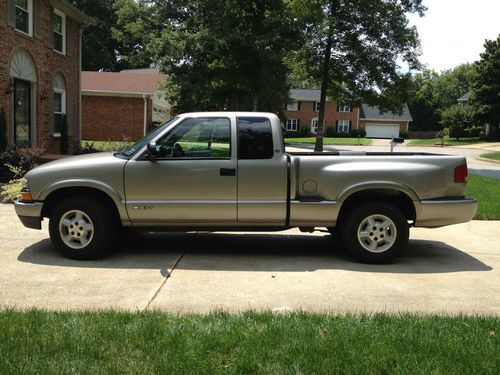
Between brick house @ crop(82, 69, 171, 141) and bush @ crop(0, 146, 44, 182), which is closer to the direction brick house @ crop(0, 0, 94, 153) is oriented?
the bush

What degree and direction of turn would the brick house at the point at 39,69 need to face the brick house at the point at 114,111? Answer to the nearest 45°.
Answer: approximately 135° to its left

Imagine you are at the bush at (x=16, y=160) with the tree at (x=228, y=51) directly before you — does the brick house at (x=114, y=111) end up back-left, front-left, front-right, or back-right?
front-left

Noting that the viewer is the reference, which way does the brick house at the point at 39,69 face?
facing the viewer and to the right of the viewer

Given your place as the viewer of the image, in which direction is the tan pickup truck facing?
facing to the left of the viewer

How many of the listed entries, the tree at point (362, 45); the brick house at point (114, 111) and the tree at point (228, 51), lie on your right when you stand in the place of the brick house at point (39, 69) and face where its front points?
0

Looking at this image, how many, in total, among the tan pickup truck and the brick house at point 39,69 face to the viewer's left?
1

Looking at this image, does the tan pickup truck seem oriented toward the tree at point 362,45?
no

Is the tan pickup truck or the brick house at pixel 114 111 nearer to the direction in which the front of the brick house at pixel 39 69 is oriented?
the tan pickup truck

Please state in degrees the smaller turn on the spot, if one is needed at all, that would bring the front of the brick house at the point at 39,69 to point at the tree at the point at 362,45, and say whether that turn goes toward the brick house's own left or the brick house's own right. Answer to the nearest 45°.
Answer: approximately 45° to the brick house's own left

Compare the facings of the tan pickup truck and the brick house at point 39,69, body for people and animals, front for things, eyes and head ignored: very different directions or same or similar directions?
very different directions

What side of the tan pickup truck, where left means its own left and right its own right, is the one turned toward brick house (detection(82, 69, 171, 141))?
right

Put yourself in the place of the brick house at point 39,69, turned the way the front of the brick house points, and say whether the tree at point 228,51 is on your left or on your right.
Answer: on your left
